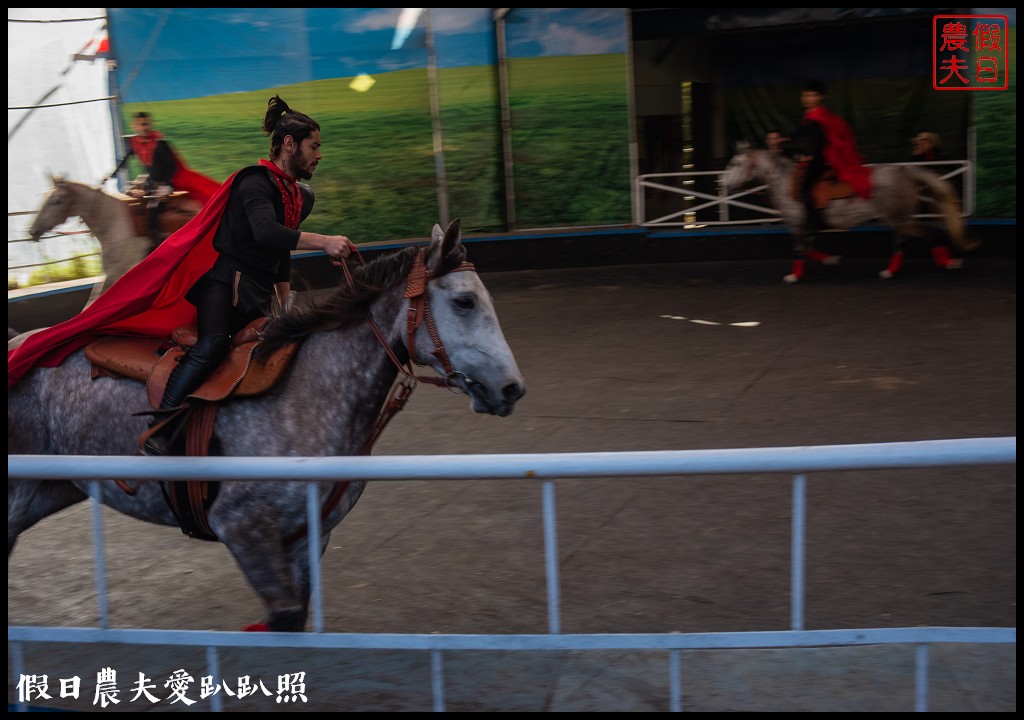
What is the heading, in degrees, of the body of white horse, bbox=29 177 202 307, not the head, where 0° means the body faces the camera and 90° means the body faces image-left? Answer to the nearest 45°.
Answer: approximately 90°

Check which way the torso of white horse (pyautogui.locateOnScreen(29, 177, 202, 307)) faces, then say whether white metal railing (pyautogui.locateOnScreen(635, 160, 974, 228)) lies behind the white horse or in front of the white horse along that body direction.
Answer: behind

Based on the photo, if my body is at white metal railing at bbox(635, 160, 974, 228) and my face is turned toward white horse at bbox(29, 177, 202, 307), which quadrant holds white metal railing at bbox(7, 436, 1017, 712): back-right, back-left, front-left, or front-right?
front-left

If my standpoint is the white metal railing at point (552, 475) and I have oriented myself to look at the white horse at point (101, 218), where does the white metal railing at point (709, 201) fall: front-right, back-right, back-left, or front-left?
front-right

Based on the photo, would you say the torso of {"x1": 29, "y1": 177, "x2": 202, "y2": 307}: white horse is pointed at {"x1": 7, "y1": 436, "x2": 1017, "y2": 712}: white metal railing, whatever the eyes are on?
no
